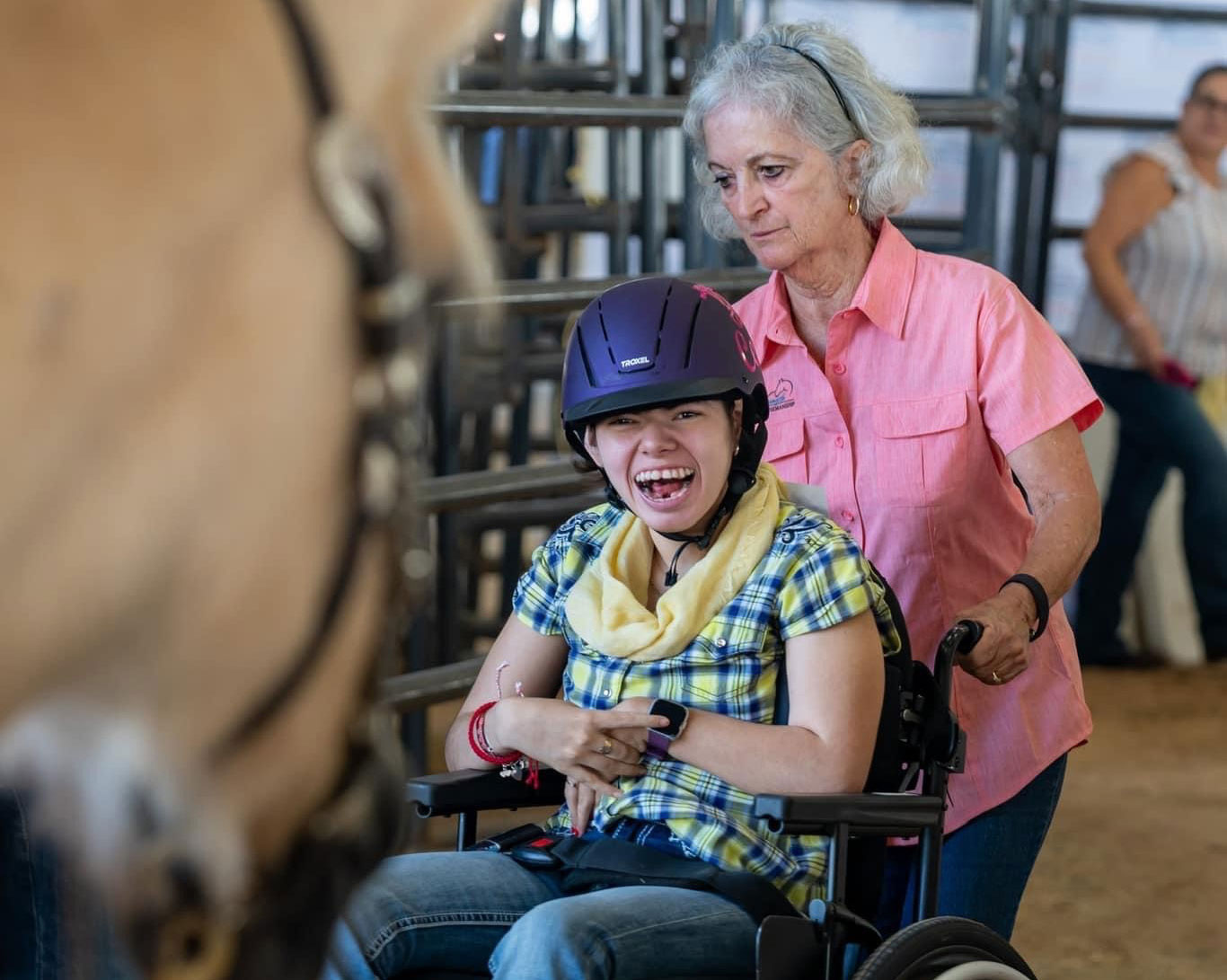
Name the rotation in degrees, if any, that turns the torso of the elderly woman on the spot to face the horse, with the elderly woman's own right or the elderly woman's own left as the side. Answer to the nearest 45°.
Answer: approximately 45° to the elderly woman's own left

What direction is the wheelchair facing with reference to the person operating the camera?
facing the viewer and to the left of the viewer

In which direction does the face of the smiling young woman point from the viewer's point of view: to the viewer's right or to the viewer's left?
to the viewer's left

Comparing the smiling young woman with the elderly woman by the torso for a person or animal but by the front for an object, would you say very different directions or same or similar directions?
same or similar directions

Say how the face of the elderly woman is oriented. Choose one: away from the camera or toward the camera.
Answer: toward the camera

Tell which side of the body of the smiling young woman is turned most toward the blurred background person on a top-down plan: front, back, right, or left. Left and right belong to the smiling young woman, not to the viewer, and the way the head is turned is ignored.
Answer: back

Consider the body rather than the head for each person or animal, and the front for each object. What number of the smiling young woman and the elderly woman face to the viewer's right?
0

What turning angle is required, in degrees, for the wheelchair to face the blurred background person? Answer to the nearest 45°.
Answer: approximately 135° to its right
